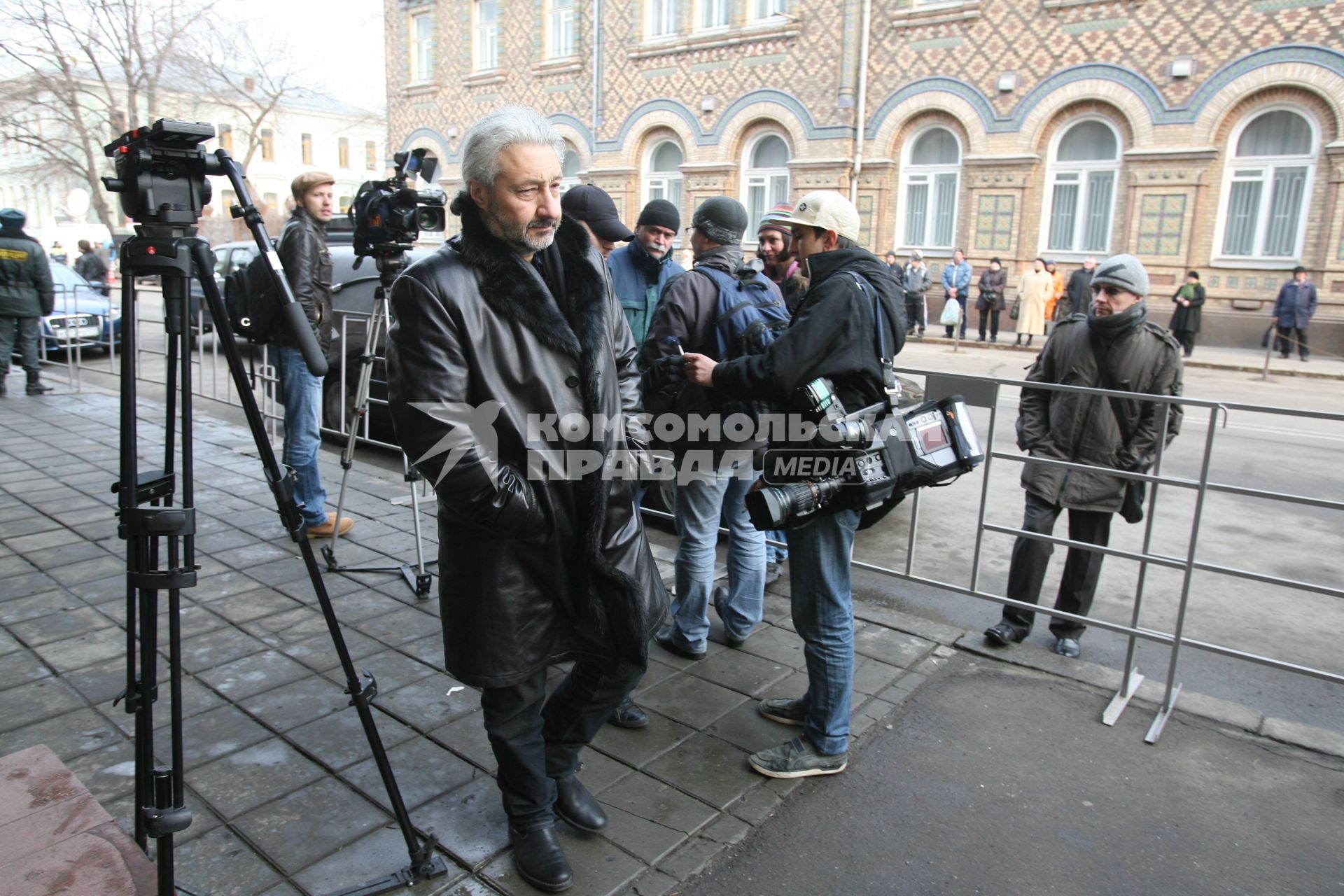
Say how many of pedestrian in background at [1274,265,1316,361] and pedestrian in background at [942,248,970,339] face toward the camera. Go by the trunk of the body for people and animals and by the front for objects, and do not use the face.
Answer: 2

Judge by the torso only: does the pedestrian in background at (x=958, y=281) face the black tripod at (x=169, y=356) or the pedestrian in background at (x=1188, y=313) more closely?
the black tripod

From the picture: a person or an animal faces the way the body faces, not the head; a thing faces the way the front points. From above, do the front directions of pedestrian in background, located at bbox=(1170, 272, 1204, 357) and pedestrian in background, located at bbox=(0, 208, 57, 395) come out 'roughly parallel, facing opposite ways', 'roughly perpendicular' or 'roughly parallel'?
roughly perpendicular

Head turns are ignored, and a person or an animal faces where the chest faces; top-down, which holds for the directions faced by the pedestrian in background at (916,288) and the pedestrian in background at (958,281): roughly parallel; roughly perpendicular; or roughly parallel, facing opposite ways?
roughly parallel

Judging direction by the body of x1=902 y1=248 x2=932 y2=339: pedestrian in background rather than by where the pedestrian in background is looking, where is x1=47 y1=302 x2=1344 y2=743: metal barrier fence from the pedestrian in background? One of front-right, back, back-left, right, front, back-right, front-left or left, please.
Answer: front

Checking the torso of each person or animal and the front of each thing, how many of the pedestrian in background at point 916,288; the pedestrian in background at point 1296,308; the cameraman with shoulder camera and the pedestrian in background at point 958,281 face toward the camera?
3

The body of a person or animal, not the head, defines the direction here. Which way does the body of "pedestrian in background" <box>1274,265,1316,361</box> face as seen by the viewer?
toward the camera

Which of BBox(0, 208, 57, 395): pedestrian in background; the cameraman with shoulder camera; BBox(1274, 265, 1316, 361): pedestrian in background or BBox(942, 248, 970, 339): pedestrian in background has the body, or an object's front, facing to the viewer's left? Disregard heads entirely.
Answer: the cameraman with shoulder camera

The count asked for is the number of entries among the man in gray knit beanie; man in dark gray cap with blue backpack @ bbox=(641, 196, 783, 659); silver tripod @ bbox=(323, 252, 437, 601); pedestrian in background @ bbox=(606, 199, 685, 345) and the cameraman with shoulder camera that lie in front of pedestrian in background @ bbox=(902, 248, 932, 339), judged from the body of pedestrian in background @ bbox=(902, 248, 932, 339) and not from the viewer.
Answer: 5

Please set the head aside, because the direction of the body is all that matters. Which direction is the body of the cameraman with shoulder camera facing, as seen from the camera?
to the viewer's left

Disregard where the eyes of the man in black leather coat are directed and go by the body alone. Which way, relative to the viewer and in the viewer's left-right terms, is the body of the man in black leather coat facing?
facing the viewer and to the right of the viewer

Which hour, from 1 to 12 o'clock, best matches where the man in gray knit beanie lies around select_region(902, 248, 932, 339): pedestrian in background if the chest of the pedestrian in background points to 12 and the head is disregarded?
The man in gray knit beanie is roughly at 12 o'clock from the pedestrian in background.

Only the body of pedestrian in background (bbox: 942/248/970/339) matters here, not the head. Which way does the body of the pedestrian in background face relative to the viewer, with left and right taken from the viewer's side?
facing the viewer

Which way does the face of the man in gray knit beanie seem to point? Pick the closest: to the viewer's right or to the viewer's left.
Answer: to the viewer's left

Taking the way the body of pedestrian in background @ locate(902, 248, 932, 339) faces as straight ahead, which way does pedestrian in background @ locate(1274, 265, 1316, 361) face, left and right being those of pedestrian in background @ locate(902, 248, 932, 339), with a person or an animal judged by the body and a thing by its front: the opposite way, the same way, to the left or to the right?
the same way
